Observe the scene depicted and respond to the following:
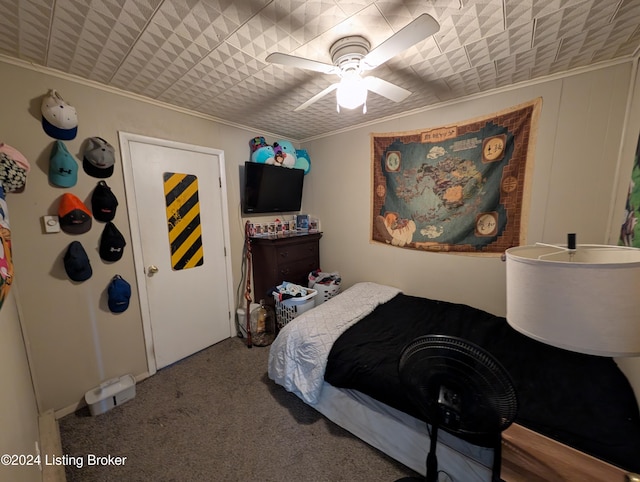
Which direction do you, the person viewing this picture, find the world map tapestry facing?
facing the viewer and to the left of the viewer

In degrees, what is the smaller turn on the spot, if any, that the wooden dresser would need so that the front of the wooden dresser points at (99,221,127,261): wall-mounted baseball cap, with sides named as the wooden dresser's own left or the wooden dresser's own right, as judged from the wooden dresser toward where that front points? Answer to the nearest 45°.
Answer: approximately 90° to the wooden dresser's own right

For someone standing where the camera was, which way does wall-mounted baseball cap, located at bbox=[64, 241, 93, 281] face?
facing the viewer

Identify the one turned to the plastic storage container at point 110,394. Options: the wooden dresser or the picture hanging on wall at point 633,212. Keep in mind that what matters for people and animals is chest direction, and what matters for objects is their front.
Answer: the picture hanging on wall

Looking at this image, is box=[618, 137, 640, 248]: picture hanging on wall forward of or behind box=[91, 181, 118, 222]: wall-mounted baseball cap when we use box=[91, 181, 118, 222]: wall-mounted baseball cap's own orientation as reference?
forward

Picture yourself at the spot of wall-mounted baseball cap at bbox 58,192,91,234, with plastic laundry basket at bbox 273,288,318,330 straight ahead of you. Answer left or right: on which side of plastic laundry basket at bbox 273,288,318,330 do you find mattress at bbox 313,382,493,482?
right

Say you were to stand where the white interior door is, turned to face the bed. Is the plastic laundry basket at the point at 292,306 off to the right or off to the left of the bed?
left

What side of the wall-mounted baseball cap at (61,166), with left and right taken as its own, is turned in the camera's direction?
front

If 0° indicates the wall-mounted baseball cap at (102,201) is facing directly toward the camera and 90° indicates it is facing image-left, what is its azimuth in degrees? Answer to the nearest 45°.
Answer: approximately 0°
